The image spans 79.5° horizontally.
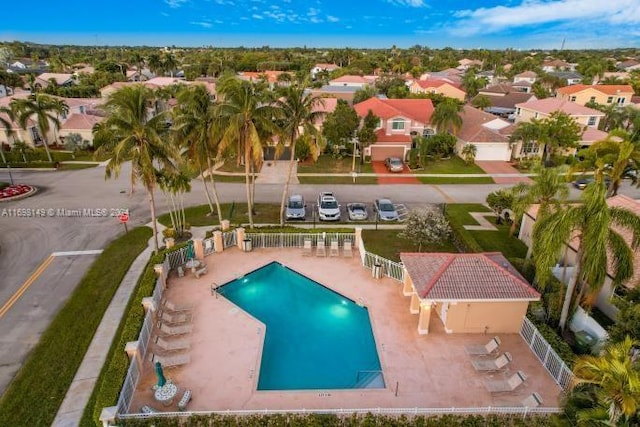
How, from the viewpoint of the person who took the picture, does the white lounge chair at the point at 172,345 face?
facing to the right of the viewer

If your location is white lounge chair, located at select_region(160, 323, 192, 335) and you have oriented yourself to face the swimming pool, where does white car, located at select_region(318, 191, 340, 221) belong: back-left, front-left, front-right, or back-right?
front-left

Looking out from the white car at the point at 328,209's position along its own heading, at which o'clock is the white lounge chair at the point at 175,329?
The white lounge chair is roughly at 1 o'clock from the white car.

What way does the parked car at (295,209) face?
toward the camera

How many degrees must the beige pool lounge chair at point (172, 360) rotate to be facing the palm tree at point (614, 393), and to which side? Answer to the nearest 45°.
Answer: approximately 45° to its right

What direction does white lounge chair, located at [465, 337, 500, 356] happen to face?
to the viewer's left

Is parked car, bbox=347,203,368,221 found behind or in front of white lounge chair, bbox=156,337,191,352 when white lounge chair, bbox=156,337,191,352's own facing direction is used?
in front

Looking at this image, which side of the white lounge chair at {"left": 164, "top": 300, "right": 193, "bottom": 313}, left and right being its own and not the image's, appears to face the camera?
right

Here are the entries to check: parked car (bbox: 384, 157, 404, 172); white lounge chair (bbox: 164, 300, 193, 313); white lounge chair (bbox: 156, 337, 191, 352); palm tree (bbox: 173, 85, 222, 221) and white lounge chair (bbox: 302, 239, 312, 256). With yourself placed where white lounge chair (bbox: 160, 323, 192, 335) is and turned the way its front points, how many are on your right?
1

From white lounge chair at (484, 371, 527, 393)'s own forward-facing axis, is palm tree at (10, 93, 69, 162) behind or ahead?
ahead

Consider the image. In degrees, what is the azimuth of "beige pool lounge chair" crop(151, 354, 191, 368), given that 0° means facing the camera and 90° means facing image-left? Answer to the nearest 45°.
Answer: approximately 270°

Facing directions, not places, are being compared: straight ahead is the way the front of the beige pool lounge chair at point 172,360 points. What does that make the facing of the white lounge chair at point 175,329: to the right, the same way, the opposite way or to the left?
the same way

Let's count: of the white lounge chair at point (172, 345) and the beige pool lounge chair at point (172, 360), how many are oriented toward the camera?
0

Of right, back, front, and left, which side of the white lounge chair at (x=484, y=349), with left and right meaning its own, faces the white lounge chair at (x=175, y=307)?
front

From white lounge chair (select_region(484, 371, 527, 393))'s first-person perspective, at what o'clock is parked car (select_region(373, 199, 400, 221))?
The parked car is roughly at 2 o'clock from the white lounge chair.

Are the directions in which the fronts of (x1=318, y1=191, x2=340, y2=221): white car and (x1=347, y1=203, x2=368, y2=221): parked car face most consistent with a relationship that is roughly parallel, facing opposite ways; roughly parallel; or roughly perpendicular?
roughly parallel

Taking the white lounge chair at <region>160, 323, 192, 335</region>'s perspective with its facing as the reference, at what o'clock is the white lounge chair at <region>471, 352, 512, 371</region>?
the white lounge chair at <region>471, 352, 512, 371</region> is roughly at 1 o'clock from the white lounge chair at <region>160, 323, 192, 335</region>.

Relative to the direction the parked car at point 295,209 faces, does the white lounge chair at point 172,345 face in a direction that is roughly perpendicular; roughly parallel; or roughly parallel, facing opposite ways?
roughly perpendicular

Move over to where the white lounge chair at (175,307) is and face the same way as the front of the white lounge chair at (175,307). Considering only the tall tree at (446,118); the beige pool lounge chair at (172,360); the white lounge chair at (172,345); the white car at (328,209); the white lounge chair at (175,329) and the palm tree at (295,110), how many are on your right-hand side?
3

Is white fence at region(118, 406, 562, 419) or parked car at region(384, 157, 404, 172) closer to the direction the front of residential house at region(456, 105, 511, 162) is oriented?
the white fence

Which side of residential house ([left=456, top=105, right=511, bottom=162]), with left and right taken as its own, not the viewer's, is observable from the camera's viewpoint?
front

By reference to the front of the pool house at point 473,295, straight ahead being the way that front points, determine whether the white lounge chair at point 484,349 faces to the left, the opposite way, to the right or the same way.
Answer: the same way
